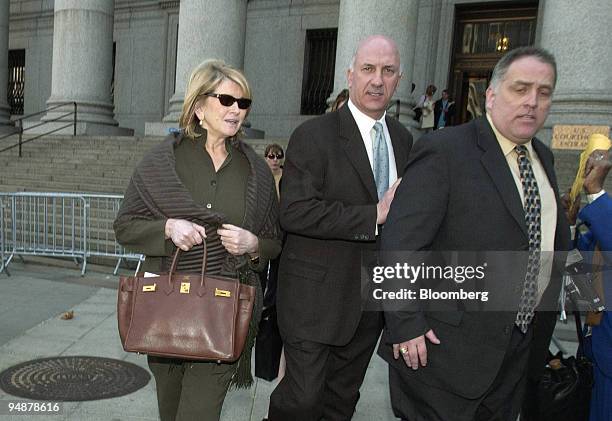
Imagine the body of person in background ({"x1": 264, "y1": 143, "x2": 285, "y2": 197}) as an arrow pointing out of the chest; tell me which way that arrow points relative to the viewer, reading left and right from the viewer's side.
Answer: facing the viewer

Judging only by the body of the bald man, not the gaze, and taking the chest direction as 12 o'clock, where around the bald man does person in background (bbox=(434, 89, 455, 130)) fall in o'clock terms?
The person in background is roughly at 8 o'clock from the bald man.

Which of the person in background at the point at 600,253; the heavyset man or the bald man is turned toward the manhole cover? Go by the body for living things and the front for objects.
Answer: the person in background

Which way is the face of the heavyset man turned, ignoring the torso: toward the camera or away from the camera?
toward the camera

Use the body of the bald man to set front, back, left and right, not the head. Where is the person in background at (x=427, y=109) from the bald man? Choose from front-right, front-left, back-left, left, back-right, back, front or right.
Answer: back-left

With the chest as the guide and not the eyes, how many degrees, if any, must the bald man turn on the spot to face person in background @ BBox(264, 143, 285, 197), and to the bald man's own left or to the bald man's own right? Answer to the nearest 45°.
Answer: approximately 135° to the bald man's own left

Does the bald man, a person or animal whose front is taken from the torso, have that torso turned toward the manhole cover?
no

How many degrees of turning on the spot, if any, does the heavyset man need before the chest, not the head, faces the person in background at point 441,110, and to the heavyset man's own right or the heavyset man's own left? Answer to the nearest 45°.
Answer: approximately 135° to the heavyset man's own left

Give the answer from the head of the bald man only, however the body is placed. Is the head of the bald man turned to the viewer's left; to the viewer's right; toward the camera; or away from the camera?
toward the camera

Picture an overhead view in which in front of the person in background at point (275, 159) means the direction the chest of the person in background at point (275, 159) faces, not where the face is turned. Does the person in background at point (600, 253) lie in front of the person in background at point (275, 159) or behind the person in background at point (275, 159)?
in front

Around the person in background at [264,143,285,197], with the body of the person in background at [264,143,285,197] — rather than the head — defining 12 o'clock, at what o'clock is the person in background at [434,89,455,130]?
the person in background at [434,89,455,130] is roughly at 7 o'clock from the person in background at [264,143,285,197].

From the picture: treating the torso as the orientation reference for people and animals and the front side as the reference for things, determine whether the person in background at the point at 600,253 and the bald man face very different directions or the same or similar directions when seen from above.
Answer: very different directions

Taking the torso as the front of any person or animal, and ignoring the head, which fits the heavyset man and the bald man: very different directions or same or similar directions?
same or similar directions

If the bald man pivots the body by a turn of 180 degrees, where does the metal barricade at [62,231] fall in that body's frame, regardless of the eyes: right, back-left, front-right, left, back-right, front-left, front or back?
front

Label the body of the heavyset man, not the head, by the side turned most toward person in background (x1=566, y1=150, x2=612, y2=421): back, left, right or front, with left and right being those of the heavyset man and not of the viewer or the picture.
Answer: left

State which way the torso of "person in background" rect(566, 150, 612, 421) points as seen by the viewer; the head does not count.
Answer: to the viewer's left

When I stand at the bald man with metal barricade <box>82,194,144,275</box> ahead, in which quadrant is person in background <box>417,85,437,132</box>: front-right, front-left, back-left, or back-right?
front-right

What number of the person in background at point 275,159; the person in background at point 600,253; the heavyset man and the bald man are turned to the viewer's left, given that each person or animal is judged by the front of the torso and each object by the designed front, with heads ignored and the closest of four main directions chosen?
1

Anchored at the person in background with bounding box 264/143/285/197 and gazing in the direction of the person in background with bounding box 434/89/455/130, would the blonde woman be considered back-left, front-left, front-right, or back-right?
back-right
